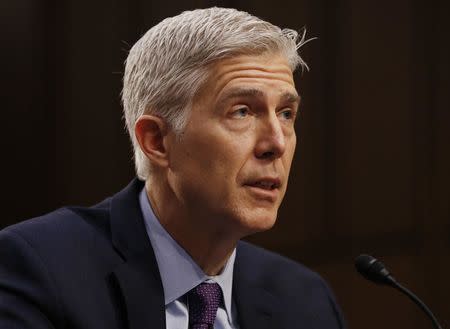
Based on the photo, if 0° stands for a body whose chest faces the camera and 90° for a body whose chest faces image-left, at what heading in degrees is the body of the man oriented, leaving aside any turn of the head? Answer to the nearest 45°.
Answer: approximately 315°
